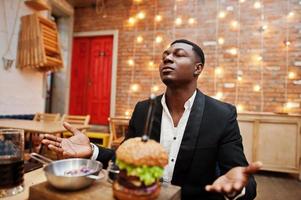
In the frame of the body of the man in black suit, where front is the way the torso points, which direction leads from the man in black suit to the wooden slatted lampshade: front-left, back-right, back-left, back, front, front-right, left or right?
right

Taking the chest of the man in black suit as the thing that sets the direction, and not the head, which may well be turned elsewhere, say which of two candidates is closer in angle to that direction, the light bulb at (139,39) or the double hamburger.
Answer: the double hamburger

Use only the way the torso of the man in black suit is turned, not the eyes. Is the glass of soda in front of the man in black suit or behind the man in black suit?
in front

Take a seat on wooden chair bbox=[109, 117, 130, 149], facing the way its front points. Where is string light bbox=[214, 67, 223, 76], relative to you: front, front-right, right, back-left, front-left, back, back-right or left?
back-left

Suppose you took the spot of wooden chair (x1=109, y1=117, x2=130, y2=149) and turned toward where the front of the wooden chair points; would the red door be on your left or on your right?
on your right

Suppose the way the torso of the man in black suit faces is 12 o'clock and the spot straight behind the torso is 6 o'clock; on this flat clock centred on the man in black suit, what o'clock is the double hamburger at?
The double hamburger is roughly at 11 o'clock from the man in black suit.

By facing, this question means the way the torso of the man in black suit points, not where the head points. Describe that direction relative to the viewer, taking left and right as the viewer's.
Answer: facing the viewer and to the left of the viewer

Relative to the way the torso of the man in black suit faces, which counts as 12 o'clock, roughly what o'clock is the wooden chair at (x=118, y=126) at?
The wooden chair is roughly at 4 o'clock from the man in black suit.
